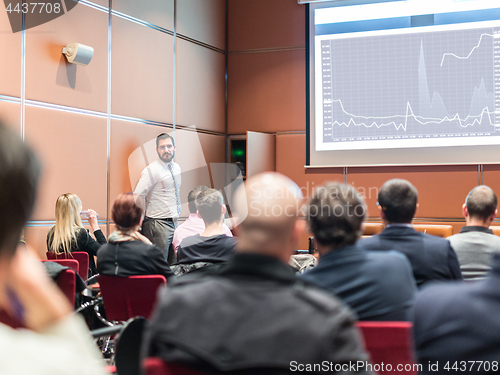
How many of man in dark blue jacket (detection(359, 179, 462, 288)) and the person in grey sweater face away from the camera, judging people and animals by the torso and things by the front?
2

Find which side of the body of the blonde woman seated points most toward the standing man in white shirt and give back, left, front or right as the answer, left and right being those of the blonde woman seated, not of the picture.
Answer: front

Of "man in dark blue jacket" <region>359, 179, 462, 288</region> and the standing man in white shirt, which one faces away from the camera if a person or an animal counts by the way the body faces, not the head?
the man in dark blue jacket

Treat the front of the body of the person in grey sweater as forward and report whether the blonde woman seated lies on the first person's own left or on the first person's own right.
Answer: on the first person's own left

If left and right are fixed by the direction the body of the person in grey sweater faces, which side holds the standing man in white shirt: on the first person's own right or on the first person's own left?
on the first person's own left

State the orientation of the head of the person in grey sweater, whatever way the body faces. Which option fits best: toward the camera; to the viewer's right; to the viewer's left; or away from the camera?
away from the camera

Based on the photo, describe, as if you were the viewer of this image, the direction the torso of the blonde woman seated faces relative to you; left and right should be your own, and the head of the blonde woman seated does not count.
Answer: facing away from the viewer and to the right of the viewer

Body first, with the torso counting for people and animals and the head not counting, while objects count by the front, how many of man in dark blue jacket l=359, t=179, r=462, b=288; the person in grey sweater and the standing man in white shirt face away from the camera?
2

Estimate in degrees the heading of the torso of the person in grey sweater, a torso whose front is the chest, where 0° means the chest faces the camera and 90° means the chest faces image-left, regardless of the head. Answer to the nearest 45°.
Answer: approximately 180°

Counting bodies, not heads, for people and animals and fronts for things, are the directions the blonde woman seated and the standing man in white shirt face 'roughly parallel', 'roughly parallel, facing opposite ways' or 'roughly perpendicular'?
roughly perpendicular

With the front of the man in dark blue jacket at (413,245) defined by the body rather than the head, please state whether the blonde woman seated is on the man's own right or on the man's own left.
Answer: on the man's own left

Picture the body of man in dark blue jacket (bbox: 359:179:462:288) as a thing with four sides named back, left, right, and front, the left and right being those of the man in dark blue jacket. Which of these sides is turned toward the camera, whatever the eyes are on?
back
